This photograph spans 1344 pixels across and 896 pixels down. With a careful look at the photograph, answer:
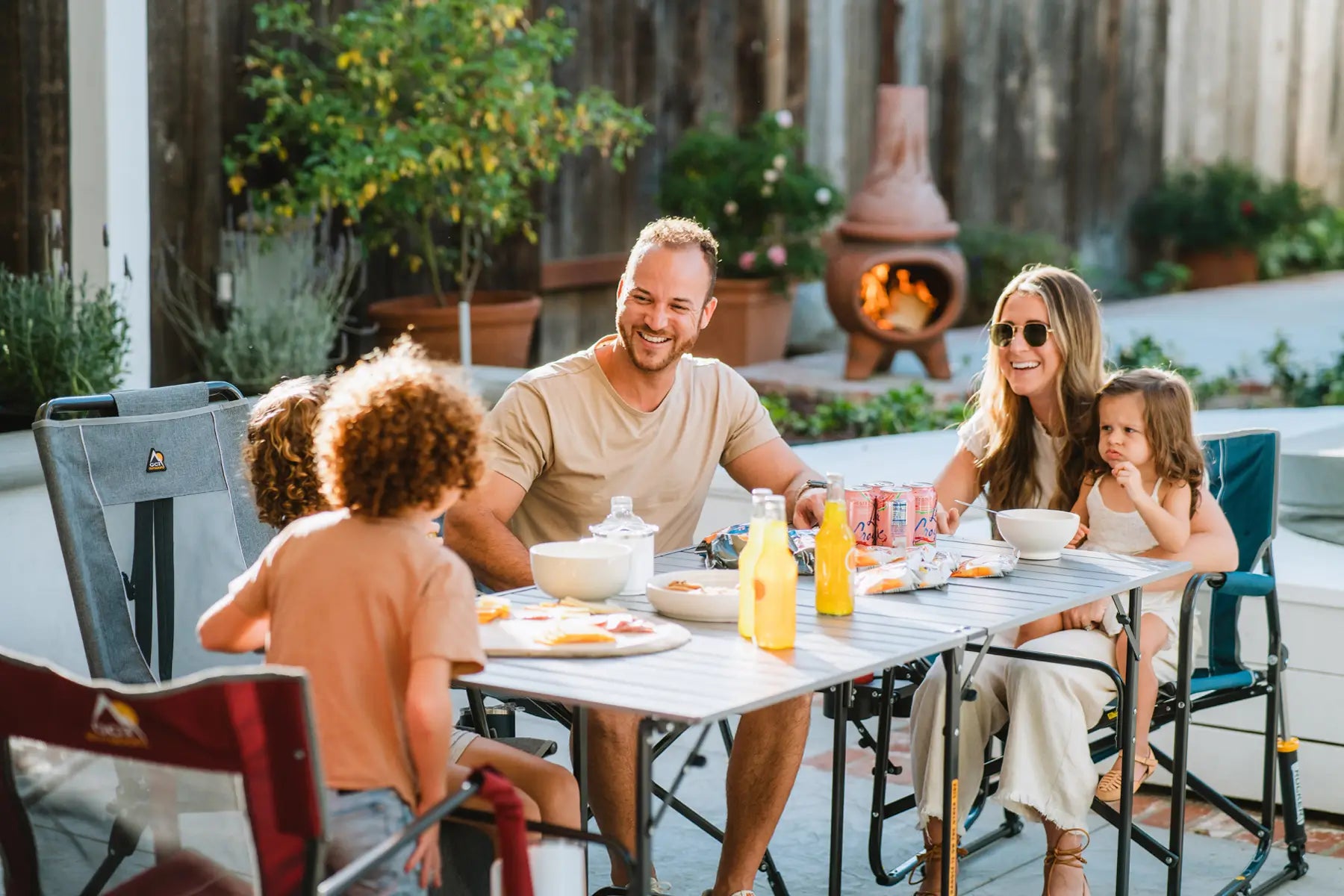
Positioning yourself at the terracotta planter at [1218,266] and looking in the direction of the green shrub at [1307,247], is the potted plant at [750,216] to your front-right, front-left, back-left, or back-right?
back-right

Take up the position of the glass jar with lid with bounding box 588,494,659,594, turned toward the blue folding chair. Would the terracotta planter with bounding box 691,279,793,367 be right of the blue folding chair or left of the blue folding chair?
left

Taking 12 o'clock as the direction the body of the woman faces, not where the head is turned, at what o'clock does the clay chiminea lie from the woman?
The clay chiminea is roughly at 4 o'clock from the woman.

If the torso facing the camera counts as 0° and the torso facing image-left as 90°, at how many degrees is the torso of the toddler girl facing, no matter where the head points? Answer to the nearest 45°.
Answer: approximately 45°

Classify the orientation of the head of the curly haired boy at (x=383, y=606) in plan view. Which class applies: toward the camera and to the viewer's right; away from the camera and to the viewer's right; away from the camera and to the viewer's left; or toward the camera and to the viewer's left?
away from the camera and to the viewer's right

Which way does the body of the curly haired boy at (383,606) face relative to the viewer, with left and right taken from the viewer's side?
facing away from the viewer and to the right of the viewer

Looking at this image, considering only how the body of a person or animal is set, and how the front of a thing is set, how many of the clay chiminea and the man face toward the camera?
2

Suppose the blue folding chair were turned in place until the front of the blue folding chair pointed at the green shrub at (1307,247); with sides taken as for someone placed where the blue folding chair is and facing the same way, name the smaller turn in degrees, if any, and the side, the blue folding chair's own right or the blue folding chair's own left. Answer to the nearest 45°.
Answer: approximately 135° to the blue folding chair's own right

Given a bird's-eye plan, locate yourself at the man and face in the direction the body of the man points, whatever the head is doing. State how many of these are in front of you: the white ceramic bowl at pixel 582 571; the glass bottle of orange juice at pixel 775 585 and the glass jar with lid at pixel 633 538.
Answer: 3

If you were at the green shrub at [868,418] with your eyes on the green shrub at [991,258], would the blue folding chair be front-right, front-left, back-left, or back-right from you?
back-right

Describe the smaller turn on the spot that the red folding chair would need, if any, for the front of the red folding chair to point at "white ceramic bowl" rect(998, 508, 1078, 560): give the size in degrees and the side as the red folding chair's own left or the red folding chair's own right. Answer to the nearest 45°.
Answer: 0° — it already faces it

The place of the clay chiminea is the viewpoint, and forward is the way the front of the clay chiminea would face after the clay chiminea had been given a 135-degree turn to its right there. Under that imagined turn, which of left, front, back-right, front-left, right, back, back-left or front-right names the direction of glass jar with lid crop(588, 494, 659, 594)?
back-left

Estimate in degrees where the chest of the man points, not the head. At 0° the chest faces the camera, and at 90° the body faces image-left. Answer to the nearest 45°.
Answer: approximately 0°

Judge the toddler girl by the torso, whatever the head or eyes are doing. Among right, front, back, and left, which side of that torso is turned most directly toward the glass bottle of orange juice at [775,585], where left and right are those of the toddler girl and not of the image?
front

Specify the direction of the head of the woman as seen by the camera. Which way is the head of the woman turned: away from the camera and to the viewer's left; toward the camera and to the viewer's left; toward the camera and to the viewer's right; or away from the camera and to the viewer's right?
toward the camera and to the viewer's left

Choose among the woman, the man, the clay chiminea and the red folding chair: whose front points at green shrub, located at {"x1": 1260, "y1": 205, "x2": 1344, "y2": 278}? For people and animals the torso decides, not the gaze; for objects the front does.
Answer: the red folding chair

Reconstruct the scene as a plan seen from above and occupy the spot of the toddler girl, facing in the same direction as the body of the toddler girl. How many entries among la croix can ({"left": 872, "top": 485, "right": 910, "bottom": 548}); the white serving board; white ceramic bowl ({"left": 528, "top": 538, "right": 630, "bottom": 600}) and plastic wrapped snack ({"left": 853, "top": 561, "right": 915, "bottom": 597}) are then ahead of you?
4

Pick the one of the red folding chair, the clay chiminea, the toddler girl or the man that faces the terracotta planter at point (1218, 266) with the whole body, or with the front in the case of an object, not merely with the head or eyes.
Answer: the red folding chair
